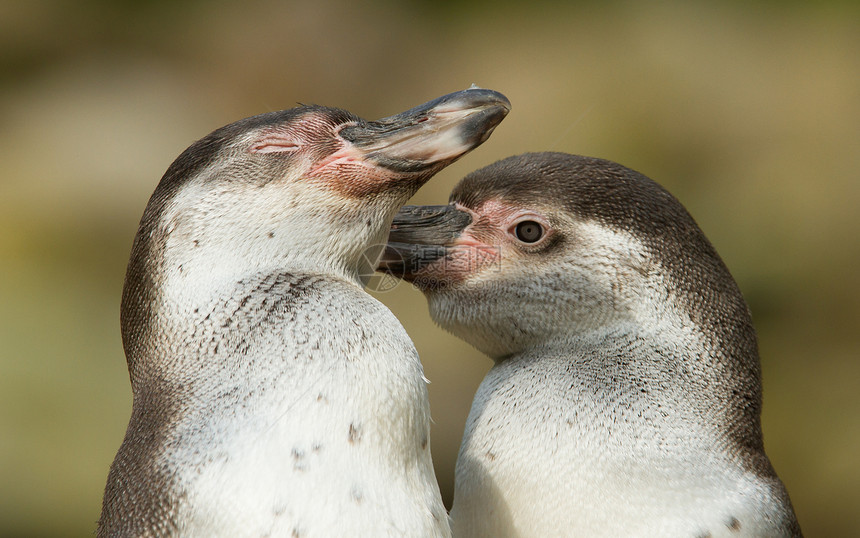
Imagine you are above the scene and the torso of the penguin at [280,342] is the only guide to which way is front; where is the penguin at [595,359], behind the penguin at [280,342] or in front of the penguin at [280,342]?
in front

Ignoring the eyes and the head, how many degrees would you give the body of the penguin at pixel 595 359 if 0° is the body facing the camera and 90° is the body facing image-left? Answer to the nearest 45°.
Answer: approximately 90°

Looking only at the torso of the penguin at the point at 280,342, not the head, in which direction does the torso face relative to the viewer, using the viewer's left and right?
facing to the right of the viewer
